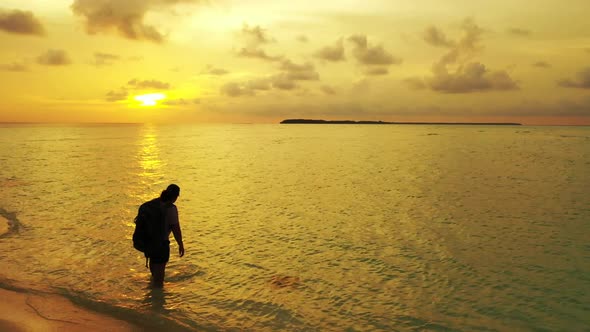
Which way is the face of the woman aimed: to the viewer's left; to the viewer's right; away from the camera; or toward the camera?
to the viewer's right

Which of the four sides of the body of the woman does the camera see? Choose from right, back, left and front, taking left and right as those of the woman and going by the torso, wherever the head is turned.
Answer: right
